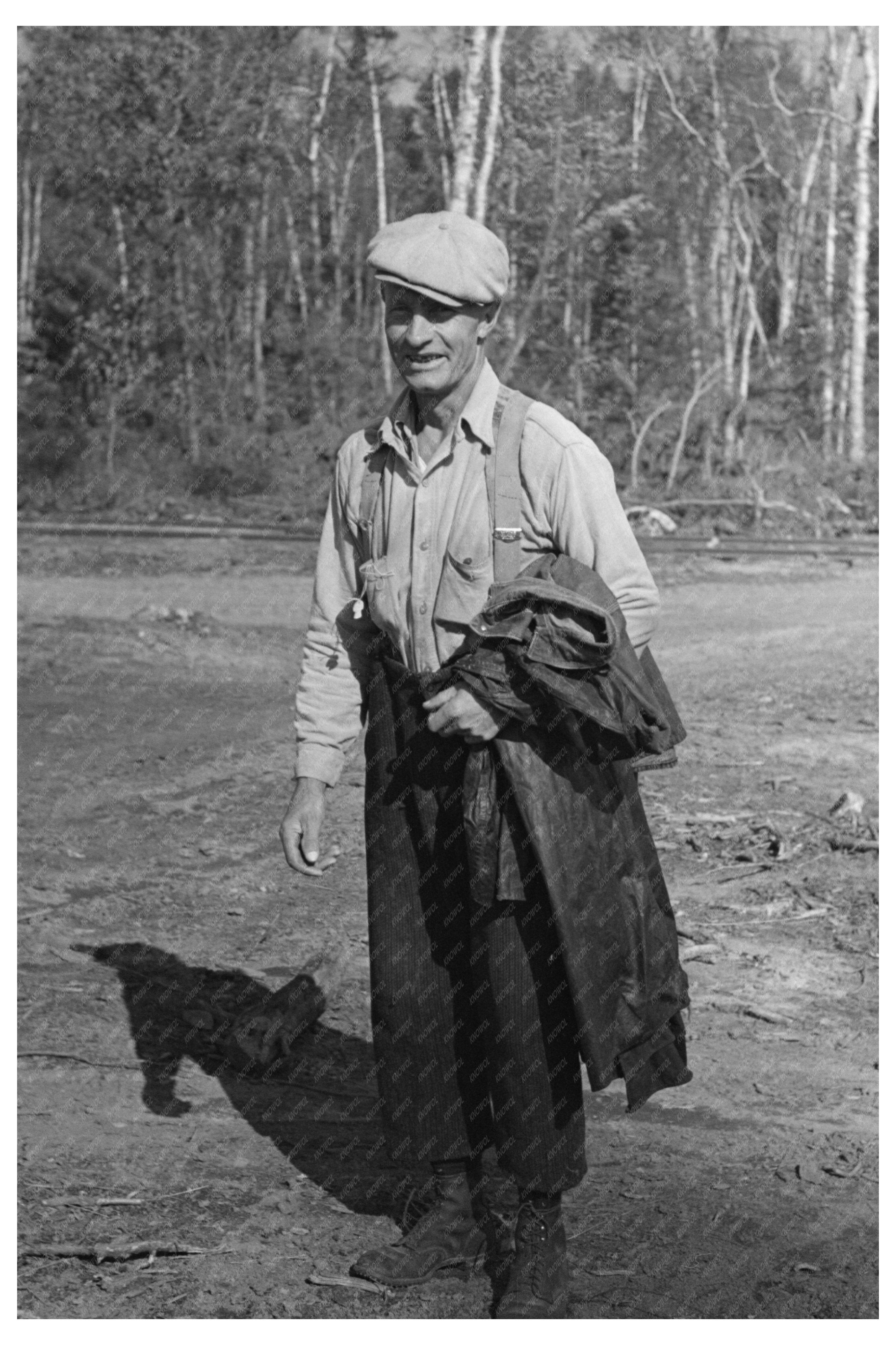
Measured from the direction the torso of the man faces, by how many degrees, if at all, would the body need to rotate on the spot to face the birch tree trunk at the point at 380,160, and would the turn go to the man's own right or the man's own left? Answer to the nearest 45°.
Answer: approximately 135° to the man's own right

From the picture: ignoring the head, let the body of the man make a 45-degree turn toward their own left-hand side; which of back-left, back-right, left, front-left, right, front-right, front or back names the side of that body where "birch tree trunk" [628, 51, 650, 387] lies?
back

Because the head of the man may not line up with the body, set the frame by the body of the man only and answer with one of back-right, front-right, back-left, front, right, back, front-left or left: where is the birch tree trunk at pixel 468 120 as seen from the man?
back-right

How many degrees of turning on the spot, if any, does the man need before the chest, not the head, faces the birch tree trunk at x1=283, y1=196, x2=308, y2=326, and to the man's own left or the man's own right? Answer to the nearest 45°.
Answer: approximately 135° to the man's own right

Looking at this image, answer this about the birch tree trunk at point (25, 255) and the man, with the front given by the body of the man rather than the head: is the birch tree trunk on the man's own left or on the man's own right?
on the man's own right

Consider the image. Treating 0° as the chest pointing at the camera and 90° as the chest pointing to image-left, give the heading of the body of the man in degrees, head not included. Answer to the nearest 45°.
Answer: approximately 45°

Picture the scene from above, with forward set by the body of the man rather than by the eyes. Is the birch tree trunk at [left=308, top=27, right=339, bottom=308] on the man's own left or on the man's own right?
on the man's own right

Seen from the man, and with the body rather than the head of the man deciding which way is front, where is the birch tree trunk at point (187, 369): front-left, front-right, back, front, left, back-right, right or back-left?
back-right

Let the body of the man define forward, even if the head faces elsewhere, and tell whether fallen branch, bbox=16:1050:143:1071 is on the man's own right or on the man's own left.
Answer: on the man's own right
